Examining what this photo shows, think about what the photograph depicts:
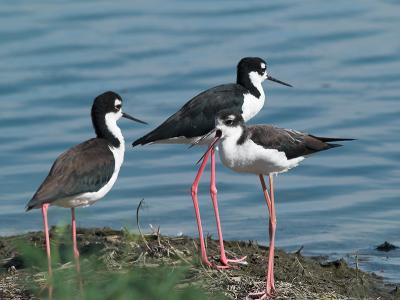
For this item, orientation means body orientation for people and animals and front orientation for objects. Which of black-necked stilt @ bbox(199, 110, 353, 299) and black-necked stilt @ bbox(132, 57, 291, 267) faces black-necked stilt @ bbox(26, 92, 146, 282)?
black-necked stilt @ bbox(199, 110, 353, 299)

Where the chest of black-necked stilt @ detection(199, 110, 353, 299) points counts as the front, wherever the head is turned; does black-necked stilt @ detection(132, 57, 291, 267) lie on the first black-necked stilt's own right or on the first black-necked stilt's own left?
on the first black-necked stilt's own right

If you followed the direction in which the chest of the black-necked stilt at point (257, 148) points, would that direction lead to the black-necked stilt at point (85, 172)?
yes

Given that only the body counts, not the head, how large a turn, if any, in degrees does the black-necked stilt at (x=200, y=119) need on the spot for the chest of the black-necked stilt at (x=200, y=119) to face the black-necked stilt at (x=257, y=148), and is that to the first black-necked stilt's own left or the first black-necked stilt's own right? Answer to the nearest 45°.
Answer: approximately 90° to the first black-necked stilt's own right

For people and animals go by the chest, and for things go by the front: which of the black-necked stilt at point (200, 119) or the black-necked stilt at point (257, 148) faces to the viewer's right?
the black-necked stilt at point (200, 119)

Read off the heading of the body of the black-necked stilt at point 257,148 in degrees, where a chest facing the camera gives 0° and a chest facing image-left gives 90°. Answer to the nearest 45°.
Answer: approximately 90°

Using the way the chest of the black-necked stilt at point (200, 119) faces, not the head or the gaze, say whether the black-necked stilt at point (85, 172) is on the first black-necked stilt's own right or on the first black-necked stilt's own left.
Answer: on the first black-necked stilt's own right

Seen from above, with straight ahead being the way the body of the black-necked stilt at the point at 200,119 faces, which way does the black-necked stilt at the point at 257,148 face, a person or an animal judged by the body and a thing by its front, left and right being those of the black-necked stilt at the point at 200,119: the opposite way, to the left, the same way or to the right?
the opposite way

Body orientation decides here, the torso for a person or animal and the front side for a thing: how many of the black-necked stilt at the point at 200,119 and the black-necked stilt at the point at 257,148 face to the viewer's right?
1

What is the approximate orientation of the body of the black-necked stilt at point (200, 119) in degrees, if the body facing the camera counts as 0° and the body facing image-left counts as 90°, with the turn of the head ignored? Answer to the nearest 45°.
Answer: approximately 270°
